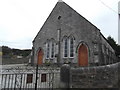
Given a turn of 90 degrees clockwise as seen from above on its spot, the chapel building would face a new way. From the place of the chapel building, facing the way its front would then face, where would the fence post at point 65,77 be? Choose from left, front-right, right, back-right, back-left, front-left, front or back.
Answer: back-left

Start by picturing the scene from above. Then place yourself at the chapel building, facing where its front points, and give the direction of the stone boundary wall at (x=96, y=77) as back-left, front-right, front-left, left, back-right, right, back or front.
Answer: front-left

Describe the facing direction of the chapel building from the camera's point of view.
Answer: facing the viewer and to the left of the viewer
